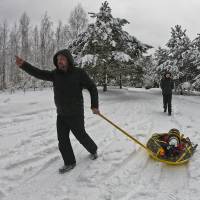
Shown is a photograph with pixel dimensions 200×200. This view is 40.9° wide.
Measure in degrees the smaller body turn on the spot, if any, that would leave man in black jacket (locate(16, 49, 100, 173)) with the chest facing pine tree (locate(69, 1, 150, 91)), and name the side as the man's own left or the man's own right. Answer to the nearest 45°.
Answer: approximately 135° to the man's own right

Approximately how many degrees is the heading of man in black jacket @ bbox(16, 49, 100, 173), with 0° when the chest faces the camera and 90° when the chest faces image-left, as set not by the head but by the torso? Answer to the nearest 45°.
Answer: approximately 45°
